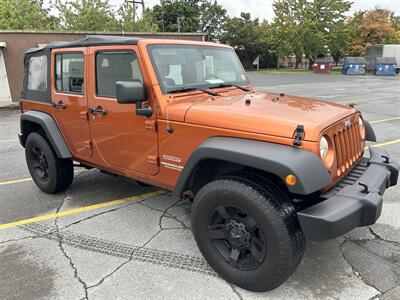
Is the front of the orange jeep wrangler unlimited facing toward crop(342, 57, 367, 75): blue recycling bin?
no

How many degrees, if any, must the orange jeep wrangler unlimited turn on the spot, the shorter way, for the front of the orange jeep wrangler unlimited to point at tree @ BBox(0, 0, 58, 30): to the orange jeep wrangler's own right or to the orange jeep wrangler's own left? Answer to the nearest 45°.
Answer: approximately 180°

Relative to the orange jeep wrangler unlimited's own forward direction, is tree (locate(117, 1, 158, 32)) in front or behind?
behind

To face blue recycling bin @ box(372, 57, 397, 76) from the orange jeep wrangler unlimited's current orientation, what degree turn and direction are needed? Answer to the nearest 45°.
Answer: approximately 90° to its left

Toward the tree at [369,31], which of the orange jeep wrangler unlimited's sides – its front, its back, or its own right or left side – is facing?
left

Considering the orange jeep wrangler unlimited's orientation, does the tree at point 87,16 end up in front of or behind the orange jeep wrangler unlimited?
behind

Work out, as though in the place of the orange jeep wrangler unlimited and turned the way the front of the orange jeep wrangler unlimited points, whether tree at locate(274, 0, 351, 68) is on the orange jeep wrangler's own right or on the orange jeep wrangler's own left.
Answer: on the orange jeep wrangler's own left

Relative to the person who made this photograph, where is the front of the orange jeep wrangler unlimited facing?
facing the viewer and to the right of the viewer
